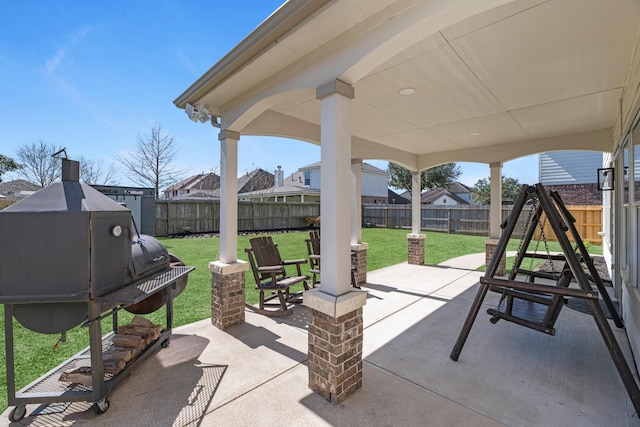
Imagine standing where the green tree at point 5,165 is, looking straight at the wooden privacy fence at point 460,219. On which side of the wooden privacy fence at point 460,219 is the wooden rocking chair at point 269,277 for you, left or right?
right

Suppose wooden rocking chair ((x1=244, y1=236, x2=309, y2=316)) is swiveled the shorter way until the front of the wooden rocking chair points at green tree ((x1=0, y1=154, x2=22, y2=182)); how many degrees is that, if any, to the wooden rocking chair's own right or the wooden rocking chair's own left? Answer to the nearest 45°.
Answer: approximately 180°

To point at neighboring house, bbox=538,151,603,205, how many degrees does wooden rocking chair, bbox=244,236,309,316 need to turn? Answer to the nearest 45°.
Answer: approximately 90° to its left

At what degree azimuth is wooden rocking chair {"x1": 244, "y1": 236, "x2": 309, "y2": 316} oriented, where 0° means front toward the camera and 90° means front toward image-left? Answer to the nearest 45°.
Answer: approximately 315°

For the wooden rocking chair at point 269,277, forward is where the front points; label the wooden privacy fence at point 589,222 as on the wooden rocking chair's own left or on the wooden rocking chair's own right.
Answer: on the wooden rocking chair's own left

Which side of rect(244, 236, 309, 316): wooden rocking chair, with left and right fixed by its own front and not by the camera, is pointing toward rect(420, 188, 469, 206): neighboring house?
left

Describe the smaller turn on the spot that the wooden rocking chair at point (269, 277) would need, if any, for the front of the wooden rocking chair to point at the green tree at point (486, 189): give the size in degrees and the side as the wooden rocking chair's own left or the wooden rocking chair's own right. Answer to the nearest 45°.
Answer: approximately 90° to the wooden rocking chair's own left

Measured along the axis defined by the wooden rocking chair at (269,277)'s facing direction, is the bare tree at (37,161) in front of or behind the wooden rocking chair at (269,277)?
behind

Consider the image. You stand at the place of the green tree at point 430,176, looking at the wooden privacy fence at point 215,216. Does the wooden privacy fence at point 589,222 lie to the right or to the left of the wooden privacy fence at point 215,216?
left

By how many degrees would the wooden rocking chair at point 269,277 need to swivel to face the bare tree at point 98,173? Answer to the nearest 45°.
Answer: approximately 180°

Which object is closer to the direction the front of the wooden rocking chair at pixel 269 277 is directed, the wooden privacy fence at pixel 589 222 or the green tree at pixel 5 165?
the wooden privacy fence
